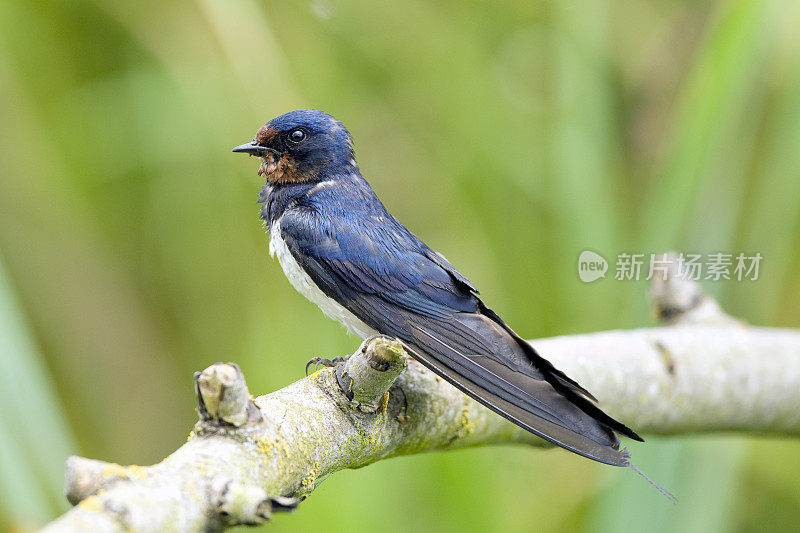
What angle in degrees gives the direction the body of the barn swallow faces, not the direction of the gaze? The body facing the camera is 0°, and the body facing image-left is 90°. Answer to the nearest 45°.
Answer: approximately 90°
